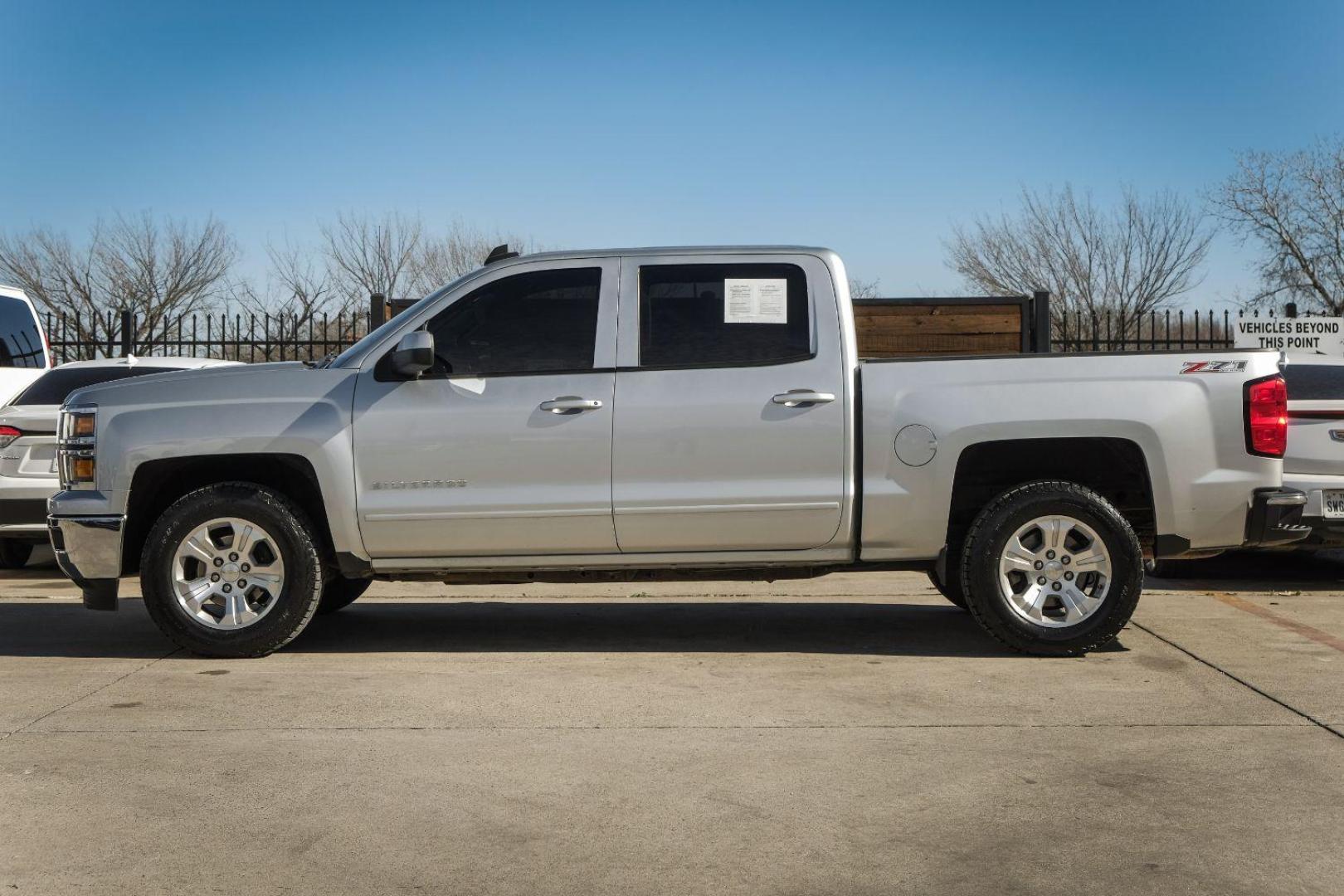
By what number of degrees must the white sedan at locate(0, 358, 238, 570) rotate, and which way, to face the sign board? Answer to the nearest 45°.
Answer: approximately 90° to its right

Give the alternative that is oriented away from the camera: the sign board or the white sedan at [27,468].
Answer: the white sedan

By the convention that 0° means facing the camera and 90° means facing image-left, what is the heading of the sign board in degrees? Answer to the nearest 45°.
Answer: approximately 0°

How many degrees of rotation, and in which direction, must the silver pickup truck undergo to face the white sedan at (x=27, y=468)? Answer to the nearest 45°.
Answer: approximately 45° to its right

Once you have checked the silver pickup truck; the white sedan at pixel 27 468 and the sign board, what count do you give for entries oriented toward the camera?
1

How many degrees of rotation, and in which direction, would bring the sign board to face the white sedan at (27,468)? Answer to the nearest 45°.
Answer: approximately 45° to its right

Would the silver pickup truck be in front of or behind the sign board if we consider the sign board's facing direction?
in front

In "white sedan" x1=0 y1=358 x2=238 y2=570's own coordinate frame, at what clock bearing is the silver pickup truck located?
The silver pickup truck is roughly at 5 o'clock from the white sedan.

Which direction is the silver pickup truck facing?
to the viewer's left

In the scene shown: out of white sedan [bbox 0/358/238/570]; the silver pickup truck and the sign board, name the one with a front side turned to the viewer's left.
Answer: the silver pickup truck

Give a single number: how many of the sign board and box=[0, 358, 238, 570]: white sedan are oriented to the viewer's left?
0

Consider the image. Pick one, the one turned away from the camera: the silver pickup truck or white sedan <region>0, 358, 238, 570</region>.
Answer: the white sedan

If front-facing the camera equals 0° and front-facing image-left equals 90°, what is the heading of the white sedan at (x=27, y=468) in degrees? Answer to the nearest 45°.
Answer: approximately 180°

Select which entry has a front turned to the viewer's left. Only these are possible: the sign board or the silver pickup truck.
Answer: the silver pickup truck

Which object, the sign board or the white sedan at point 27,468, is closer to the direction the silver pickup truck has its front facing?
the white sedan
